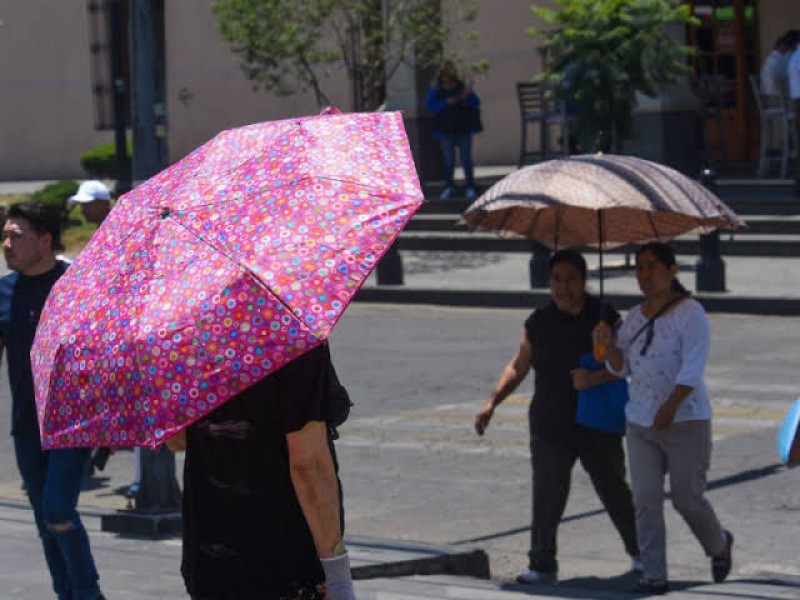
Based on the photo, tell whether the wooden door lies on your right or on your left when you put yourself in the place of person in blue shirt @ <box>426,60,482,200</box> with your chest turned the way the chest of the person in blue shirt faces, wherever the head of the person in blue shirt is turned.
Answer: on your left

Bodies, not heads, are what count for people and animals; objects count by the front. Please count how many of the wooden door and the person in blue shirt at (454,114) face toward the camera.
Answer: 2

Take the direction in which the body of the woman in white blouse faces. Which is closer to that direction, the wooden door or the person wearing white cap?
the person wearing white cap

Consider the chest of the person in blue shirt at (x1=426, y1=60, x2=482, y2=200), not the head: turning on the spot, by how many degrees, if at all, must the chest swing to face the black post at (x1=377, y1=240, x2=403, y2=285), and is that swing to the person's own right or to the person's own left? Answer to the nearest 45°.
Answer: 0° — they already face it

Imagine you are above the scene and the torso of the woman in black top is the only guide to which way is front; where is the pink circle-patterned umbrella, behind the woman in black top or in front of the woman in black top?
in front

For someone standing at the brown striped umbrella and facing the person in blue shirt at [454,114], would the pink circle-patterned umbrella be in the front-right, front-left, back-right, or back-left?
back-left

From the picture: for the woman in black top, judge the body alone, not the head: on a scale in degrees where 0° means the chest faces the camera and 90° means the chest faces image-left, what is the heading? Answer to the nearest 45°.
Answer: approximately 45°

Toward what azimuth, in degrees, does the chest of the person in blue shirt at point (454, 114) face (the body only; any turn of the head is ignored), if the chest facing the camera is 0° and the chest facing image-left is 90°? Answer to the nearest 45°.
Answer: approximately 0°

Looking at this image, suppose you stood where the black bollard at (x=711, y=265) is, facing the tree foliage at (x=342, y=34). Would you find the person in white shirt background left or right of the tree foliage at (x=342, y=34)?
right

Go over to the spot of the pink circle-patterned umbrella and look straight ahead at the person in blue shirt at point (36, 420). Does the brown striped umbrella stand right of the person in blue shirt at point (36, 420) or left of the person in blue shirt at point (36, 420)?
right

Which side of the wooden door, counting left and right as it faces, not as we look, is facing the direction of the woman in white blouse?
front

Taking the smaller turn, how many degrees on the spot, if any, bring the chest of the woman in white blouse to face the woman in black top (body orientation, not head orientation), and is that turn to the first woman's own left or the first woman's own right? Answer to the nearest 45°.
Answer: approximately 90° to the first woman's own right
